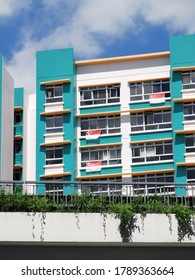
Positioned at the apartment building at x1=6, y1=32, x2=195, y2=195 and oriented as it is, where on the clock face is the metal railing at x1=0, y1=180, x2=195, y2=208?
The metal railing is roughly at 12 o'clock from the apartment building.

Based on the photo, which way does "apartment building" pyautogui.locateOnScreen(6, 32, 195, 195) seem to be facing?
toward the camera

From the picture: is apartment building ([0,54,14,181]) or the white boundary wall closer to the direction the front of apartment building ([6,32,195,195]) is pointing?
the white boundary wall

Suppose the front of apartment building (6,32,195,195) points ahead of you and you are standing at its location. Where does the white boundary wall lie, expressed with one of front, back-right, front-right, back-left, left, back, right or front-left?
front

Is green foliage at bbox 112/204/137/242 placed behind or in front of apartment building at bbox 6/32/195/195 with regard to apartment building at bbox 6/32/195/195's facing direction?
in front

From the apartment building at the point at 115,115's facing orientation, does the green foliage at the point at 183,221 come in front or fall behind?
in front

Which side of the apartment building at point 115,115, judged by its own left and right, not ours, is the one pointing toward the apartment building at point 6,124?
right

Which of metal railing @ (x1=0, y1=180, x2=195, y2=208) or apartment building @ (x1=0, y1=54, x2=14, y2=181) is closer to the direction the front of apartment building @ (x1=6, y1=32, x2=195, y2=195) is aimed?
the metal railing

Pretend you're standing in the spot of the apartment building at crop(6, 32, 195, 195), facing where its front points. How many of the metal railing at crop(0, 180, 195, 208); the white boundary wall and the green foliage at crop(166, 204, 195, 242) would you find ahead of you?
3
